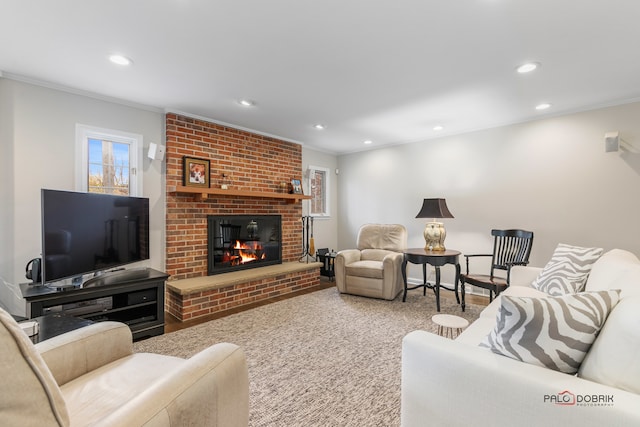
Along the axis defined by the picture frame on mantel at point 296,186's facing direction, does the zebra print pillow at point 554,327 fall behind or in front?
in front

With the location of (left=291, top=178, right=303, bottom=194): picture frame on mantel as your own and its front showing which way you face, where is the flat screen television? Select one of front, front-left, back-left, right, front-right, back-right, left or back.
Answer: right

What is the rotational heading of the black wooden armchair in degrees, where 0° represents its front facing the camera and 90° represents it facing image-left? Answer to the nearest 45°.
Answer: approximately 45°

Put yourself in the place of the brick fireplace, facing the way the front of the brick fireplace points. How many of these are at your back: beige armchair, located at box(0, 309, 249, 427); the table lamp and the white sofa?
0

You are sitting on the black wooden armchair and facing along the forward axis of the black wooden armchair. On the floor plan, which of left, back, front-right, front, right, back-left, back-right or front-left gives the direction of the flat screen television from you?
front

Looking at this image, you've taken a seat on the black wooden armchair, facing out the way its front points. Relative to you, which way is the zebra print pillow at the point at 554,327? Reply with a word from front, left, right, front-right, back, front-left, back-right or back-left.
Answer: front-left

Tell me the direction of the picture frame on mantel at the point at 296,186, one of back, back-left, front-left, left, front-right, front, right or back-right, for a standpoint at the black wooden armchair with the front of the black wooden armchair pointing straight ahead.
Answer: front-right

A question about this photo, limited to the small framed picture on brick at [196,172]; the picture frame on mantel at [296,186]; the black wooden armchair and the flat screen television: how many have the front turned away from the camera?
0

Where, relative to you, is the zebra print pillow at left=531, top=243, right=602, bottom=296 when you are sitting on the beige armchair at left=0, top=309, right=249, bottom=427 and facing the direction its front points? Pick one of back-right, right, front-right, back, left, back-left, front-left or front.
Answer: front-right

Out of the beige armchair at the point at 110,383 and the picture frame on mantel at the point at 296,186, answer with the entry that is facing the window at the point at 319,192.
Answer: the beige armchair

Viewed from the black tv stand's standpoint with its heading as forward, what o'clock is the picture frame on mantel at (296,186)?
The picture frame on mantel is roughly at 10 o'clock from the black tv stand.

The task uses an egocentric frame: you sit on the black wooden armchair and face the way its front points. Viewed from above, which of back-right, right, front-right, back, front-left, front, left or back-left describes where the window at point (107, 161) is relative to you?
front

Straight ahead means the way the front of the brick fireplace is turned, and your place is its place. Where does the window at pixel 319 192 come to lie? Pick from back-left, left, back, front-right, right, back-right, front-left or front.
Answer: left

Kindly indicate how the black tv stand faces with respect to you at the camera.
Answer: facing the viewer and to the right of the viewer

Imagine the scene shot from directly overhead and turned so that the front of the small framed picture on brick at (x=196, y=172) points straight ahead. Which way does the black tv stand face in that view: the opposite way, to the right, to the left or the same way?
the same way

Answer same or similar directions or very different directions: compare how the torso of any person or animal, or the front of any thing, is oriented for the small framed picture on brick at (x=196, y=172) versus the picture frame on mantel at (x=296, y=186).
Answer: same or similar directions
